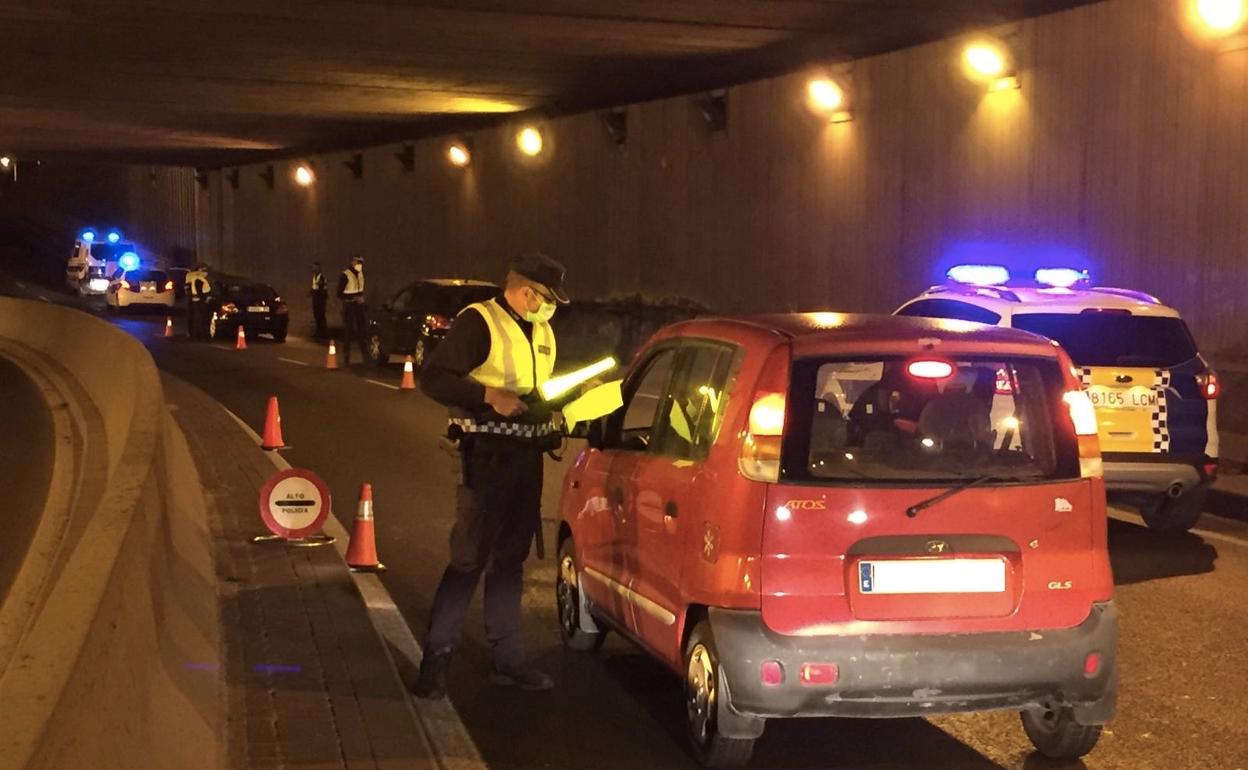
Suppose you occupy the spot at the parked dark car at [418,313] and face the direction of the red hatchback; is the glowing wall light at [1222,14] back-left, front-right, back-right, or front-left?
front-left

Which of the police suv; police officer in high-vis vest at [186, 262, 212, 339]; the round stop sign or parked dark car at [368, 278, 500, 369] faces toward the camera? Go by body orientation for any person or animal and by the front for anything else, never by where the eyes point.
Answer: the round stop sign

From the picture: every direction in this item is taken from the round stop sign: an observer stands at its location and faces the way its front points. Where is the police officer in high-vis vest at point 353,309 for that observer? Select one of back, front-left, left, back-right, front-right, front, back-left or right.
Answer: back

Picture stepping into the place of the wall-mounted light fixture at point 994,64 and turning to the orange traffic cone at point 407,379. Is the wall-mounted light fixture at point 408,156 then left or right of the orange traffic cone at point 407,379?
right

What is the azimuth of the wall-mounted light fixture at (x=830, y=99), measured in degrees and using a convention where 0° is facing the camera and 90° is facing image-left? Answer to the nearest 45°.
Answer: approximately 45°

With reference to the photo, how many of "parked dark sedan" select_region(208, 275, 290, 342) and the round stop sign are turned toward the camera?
1

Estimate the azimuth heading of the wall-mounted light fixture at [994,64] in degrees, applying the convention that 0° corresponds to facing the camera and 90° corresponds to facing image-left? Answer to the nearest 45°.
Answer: approximately 45°

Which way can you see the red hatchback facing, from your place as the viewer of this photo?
facing away from the viewer and to the left of the viewer

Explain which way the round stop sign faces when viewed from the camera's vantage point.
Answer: facing the viewer

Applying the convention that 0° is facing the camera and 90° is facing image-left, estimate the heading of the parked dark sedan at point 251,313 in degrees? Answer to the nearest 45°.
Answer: approximately 135°

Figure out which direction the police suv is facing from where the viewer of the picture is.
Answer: facing away from the viewer and to the left of the viewer

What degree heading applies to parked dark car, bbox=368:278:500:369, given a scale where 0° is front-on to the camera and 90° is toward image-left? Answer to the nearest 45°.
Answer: approximately 135°

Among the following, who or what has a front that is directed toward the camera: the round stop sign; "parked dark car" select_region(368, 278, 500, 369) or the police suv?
the round stop sign

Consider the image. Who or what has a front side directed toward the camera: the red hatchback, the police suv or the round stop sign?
the round stop sign

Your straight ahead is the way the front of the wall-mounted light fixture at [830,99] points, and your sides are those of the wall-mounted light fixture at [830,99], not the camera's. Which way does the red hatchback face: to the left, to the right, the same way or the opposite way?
to the right

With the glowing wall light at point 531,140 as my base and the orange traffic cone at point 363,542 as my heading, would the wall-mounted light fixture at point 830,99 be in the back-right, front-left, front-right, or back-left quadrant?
front-left

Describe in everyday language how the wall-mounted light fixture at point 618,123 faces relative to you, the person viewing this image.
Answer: facing the viewer and to the left of the viewer
